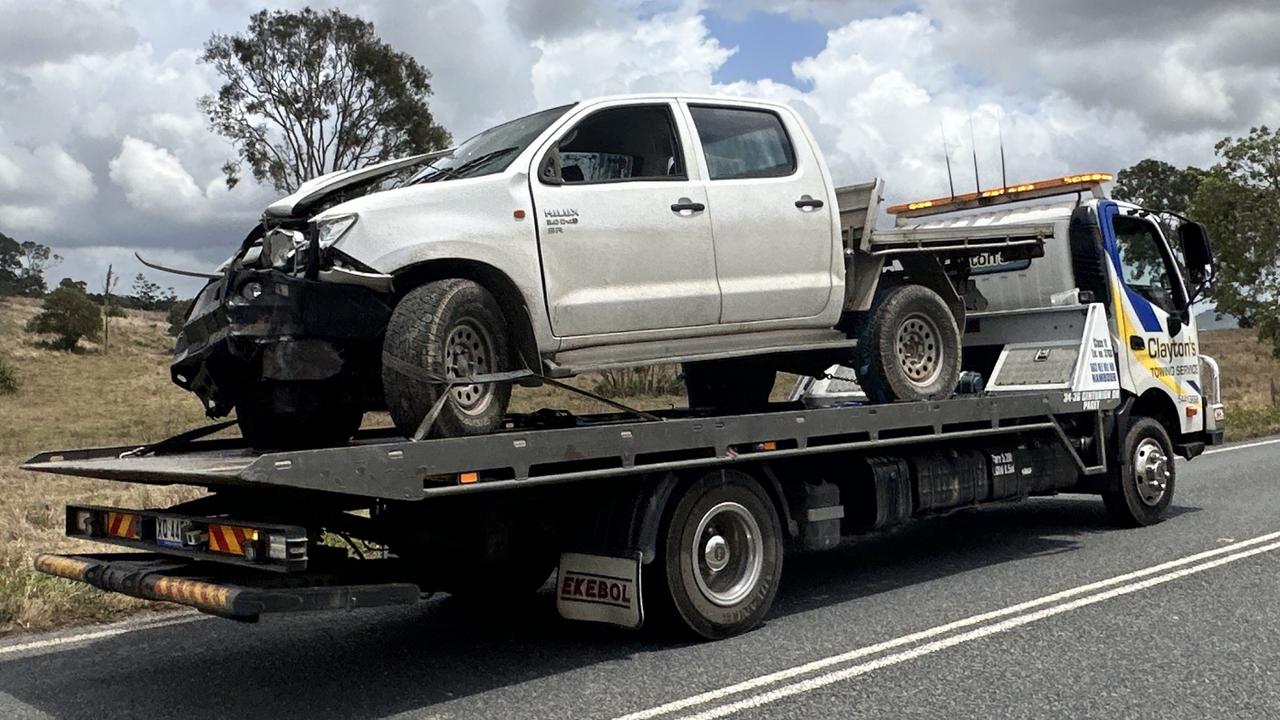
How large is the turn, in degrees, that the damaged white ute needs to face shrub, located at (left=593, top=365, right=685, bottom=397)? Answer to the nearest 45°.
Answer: approximately 135° to its right

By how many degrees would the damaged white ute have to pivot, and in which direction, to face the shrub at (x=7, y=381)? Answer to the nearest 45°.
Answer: approximately 90° to its right

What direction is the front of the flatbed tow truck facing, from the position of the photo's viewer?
facing away from the viewer and to the right of the viewer

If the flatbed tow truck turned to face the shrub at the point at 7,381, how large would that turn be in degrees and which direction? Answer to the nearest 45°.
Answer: approximately 90° to its left

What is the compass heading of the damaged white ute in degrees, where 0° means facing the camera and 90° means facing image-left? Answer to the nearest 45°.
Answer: approximately 45°

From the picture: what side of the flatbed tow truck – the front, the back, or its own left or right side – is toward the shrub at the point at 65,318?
left

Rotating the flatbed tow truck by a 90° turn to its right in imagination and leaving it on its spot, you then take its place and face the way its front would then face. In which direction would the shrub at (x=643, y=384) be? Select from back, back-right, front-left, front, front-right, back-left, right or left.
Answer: back-left
